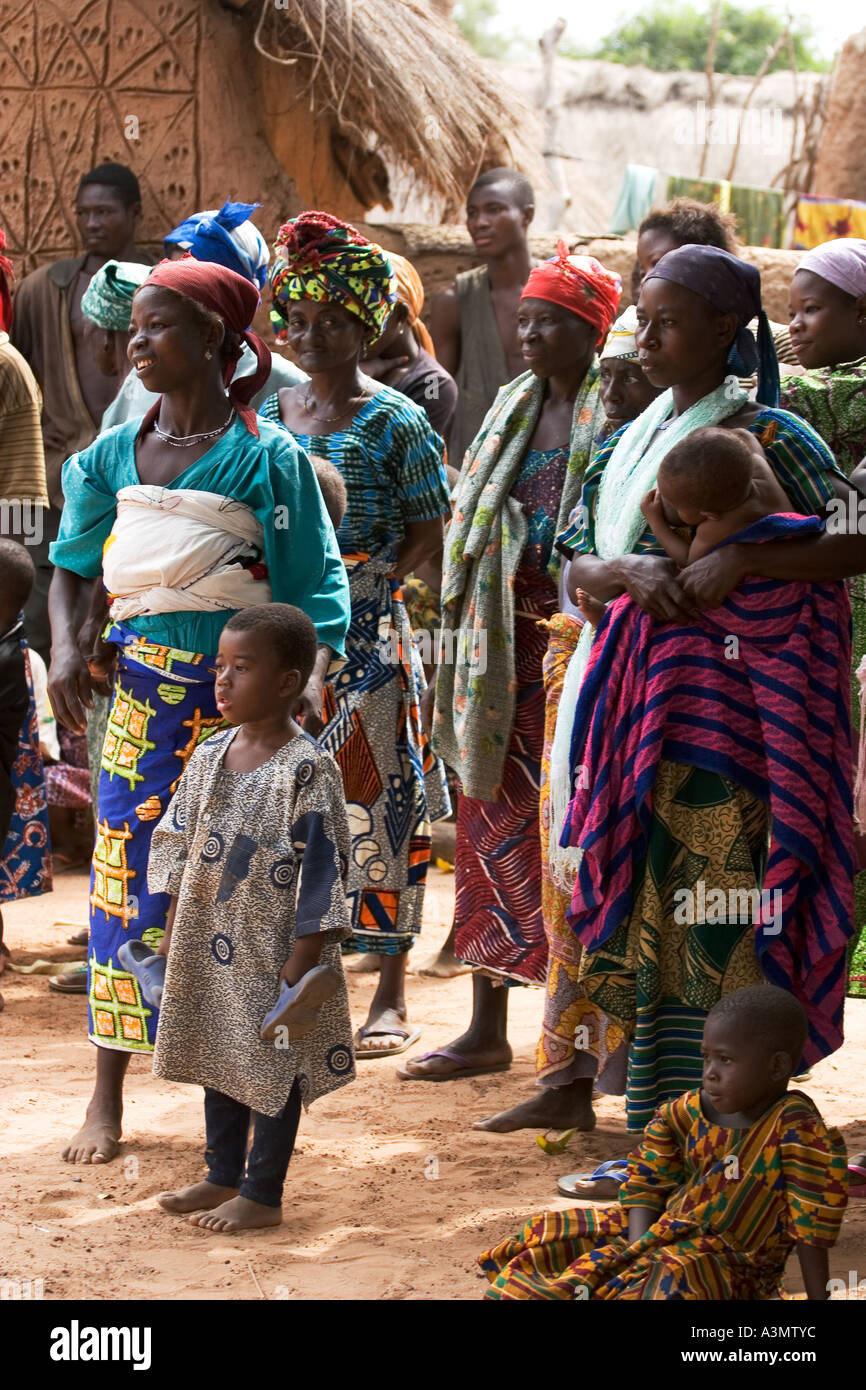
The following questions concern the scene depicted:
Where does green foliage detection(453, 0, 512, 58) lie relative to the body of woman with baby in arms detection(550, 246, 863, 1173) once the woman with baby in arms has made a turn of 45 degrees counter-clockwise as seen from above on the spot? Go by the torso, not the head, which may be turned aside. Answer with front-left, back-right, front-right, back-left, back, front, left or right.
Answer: back

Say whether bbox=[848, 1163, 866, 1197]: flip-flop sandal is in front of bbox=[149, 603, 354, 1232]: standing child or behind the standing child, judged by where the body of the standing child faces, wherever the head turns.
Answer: behind

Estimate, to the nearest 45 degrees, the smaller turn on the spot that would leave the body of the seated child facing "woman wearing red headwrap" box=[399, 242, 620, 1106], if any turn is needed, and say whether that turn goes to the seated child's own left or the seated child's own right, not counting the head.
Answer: approximately 135° to the seated child's own right

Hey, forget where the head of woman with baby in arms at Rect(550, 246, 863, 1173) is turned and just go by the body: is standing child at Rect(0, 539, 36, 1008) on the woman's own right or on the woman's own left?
on the woman's own right

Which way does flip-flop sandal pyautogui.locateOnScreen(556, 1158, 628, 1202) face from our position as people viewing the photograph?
facing to the left of the viewer

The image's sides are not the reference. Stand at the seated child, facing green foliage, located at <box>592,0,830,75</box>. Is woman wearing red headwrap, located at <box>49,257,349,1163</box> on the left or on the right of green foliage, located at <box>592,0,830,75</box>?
left

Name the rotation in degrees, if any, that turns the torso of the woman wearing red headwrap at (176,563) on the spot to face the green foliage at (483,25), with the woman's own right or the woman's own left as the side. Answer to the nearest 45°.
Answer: approximately 135° to the woman's own right

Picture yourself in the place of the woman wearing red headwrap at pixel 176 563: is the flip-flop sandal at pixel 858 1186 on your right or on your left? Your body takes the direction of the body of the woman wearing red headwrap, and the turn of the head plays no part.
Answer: on your left

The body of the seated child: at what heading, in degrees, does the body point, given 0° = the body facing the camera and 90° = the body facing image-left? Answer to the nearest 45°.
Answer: approximately 45°

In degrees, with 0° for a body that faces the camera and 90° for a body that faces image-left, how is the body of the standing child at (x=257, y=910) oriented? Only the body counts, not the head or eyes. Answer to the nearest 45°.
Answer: approximately 45°
